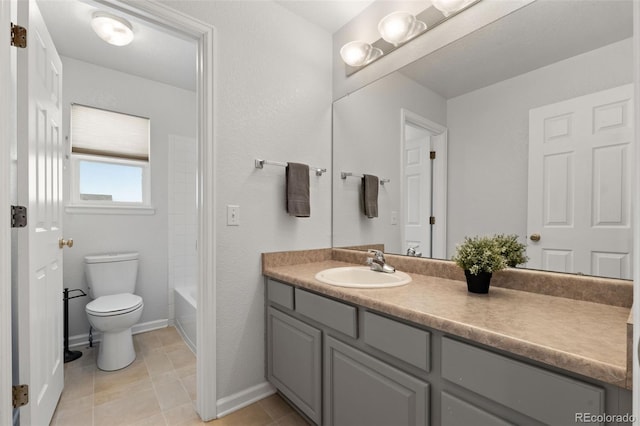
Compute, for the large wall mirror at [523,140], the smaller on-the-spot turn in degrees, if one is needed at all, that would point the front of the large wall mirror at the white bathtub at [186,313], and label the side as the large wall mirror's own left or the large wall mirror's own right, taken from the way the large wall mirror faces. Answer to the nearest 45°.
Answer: approximately 45° to the large wall mirror's own right

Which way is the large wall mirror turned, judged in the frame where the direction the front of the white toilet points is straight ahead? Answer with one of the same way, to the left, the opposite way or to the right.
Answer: to the right

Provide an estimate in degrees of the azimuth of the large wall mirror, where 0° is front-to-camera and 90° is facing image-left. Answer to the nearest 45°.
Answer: approximately 45°

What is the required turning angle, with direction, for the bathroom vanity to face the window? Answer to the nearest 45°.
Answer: approximately 45° to its right

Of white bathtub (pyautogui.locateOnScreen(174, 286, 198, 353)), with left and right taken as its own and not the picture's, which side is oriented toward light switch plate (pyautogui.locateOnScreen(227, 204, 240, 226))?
left

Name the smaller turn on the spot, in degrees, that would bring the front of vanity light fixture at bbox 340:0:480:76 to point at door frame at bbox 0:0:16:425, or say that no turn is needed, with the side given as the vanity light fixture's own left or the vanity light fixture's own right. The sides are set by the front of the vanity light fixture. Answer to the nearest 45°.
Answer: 0° — it already faces it

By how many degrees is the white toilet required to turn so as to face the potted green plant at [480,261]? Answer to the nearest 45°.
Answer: approximately 45° to its left
